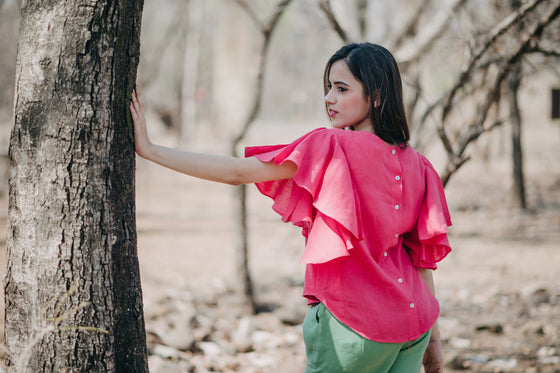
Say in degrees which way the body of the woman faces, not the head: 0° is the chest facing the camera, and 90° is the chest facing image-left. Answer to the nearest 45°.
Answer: approximately 135°

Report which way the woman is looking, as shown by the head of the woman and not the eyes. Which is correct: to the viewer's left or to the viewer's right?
to the viewer's left

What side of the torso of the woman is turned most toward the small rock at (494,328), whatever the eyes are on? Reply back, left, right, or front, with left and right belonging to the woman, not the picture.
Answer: right

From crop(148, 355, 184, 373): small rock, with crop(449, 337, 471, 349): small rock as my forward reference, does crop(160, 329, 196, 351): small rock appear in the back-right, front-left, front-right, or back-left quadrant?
front-left

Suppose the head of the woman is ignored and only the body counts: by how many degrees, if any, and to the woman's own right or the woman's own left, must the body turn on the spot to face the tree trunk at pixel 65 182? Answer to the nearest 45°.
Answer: approximately 45° to the woman's own left

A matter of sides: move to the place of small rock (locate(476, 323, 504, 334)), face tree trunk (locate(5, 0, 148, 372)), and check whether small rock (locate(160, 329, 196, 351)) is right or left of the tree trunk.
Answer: right

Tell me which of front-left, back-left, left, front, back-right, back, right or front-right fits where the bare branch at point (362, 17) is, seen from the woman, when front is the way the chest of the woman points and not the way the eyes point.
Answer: front-right

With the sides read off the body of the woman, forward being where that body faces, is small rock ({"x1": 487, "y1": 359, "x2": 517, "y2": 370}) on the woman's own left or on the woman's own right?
on the woman's own right
